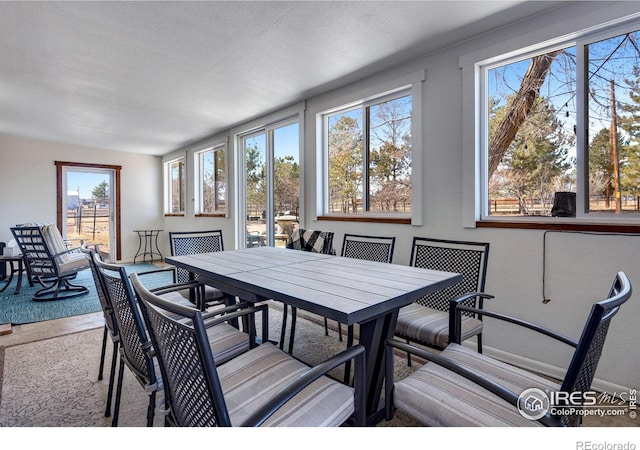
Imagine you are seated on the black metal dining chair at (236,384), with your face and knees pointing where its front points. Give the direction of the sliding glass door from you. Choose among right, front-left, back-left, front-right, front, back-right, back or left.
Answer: front-left

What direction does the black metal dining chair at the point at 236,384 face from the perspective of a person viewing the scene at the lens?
facing away from the viewer and to the right of the viewer

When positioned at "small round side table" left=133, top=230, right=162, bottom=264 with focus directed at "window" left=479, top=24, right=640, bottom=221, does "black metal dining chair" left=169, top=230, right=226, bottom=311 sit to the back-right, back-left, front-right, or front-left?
front-right

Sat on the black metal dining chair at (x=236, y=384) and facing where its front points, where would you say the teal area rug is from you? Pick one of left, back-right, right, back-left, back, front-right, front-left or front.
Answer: left

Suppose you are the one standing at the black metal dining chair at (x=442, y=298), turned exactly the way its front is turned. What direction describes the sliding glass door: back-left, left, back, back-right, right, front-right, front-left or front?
right

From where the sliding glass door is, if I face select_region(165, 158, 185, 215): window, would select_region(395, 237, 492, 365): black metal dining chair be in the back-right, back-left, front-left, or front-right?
back-left

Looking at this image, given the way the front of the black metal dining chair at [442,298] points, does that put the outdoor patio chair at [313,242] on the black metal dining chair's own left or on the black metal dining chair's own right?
on the black metal dining chair's own right

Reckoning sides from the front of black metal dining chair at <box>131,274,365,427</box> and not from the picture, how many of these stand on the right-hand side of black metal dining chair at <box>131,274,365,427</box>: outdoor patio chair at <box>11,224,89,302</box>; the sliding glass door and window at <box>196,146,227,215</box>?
0

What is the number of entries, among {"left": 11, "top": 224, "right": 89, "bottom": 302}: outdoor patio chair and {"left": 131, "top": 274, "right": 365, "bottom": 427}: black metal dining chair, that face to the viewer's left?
0

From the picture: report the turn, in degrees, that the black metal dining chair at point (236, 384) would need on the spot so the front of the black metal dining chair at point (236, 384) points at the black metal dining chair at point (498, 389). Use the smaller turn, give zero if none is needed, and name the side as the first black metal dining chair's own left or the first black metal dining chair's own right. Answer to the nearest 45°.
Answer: approximately 45° to the first black metal dining chair's own right

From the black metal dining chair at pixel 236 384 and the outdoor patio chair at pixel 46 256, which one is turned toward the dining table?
the black metal dining chair

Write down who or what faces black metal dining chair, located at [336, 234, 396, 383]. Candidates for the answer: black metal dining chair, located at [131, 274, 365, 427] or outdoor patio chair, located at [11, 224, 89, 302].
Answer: black metal dining chair, located at [131, 274, 365, 427]

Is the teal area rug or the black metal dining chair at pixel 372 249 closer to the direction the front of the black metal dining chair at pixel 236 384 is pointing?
the black metal dining chair

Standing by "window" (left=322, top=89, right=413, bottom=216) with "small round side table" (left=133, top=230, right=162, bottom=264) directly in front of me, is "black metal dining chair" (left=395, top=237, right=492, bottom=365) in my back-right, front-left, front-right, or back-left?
back-left

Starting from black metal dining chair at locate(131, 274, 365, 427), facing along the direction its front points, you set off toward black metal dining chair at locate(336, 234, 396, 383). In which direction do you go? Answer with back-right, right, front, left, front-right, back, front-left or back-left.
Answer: front
